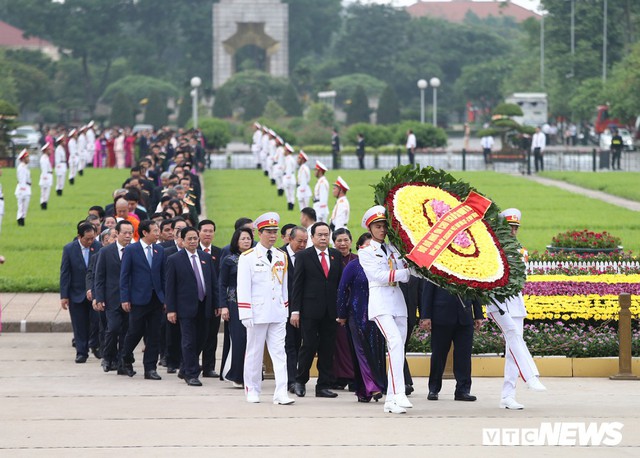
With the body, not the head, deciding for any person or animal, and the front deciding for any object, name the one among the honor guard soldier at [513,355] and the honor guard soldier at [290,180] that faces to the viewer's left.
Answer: the honor guard soldier at [290,180]

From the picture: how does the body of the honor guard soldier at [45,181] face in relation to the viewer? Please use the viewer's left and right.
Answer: facing to the right of the viewer

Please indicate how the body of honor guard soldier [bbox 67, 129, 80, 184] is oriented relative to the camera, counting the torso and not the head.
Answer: to the viewer's right

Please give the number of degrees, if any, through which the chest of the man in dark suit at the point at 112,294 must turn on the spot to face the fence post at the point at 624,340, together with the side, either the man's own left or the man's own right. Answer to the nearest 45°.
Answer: approximately 45° to the man's own left

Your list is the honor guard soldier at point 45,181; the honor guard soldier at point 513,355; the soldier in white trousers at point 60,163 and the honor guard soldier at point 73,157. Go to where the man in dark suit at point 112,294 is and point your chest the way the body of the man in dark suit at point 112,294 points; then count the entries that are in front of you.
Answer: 1

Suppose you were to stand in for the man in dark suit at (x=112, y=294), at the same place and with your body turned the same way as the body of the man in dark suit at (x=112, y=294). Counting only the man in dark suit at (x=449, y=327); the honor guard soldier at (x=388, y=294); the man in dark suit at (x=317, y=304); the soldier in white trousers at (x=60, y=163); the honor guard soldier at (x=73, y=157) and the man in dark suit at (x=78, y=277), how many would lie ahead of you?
3

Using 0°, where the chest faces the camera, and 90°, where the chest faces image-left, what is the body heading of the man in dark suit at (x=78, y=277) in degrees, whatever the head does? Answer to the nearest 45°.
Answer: approximately 315°

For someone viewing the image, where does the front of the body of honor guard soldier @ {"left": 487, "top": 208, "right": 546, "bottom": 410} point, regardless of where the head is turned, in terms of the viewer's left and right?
facing the viewer and to the right of the viewer

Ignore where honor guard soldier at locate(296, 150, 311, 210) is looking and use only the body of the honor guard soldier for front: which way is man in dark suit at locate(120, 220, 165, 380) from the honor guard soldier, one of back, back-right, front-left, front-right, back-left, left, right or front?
left

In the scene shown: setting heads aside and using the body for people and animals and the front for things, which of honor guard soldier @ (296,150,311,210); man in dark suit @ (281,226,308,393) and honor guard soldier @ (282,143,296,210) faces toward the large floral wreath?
the man in dark suit

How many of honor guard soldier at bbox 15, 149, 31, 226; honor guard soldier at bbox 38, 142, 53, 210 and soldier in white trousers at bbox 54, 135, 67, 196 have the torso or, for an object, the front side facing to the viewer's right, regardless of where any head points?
3
